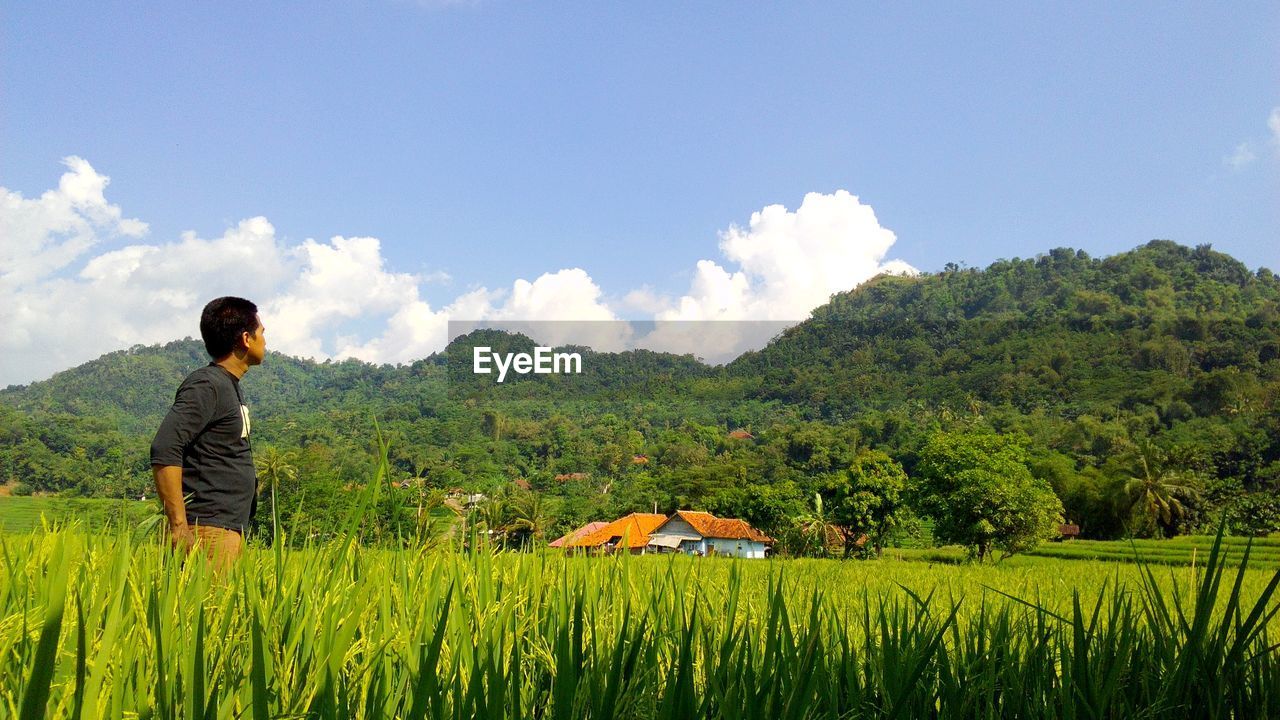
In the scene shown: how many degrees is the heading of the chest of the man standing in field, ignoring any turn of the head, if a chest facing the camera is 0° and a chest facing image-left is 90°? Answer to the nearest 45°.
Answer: approximately 270°

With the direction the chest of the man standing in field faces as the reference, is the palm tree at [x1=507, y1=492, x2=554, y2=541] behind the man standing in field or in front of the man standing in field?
in front

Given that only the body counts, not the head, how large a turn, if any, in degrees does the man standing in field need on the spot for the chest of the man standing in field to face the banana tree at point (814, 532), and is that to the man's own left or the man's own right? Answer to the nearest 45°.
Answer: approximately 45° to the man's own left

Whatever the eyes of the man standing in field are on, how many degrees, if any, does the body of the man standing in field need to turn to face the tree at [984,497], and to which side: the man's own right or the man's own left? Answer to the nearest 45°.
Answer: approximately 45° to the man's own left

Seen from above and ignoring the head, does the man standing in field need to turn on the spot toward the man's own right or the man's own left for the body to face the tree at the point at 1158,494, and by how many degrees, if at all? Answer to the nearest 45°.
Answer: approximately 45° to the man's own left
